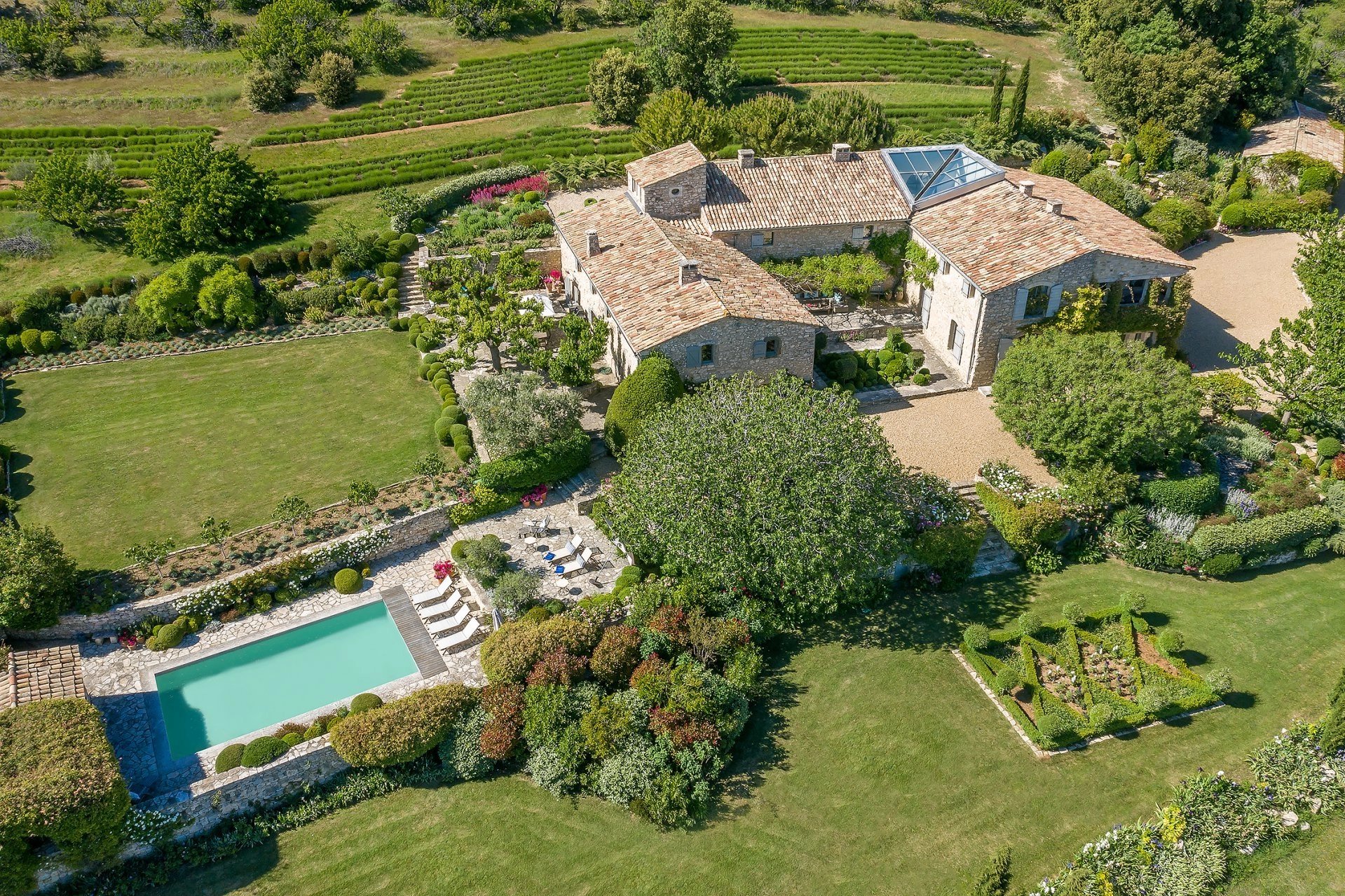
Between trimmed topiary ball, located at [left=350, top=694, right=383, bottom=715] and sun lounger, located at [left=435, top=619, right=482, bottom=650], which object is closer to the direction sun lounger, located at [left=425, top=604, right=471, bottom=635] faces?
the trimmed topiary ball

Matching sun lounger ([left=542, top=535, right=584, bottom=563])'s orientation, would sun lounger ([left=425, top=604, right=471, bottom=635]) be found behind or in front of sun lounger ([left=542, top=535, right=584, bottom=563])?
in front

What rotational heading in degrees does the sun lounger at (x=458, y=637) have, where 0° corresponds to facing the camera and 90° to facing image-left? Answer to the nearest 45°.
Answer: approximately 45°

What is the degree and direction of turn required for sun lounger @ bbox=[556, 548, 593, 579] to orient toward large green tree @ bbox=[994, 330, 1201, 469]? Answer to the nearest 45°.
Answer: approximately 135° to its left

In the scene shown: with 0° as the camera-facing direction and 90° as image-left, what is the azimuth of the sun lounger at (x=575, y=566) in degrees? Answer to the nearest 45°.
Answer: approximately 45°

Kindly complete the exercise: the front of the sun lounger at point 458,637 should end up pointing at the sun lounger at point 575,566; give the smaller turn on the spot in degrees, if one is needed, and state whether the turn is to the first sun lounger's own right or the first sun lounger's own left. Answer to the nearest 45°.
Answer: approximately 180°

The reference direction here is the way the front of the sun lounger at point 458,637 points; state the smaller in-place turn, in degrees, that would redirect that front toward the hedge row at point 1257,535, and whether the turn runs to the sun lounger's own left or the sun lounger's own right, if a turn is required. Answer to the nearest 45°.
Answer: approximately 135° to the sun lounger's own left

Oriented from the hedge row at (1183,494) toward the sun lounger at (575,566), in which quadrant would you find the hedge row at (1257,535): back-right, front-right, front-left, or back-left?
back-left

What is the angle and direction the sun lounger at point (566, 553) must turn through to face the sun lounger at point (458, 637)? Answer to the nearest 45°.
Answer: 0° — it already faces it

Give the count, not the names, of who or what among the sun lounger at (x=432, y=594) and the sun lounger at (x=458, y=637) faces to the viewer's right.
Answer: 0

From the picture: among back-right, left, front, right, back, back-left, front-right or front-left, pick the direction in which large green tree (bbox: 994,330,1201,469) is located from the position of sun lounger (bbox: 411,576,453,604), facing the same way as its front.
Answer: back-left

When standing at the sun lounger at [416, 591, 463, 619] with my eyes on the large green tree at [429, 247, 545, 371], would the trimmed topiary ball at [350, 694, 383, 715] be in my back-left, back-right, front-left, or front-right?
back-left
